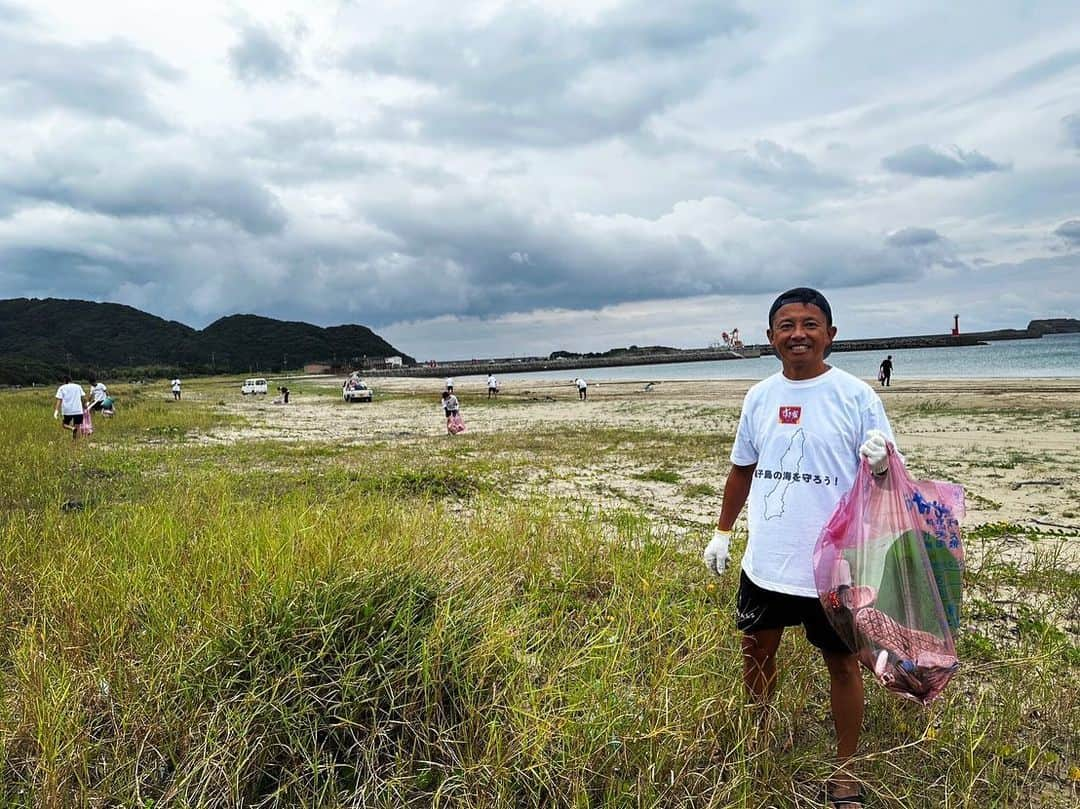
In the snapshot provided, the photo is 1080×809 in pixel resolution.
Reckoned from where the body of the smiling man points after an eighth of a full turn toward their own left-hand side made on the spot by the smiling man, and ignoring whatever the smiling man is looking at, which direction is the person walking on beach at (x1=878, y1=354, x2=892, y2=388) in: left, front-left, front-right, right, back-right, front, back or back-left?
back-left

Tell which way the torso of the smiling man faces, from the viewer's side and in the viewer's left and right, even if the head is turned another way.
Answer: facing the viewer

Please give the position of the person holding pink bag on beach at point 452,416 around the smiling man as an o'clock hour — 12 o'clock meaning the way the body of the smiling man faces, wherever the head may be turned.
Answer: The person holding pink bag on beach is roughly at 5 o'clock from the smiling man.

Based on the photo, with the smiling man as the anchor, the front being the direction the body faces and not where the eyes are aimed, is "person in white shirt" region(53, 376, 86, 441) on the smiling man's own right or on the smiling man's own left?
on the smiling man's own right

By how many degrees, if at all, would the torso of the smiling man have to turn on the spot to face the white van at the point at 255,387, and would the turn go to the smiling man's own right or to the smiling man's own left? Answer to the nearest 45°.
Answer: approximately 135° to the smiling man's own right

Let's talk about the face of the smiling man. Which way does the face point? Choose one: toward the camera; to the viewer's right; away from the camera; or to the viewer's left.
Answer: toward the camera
